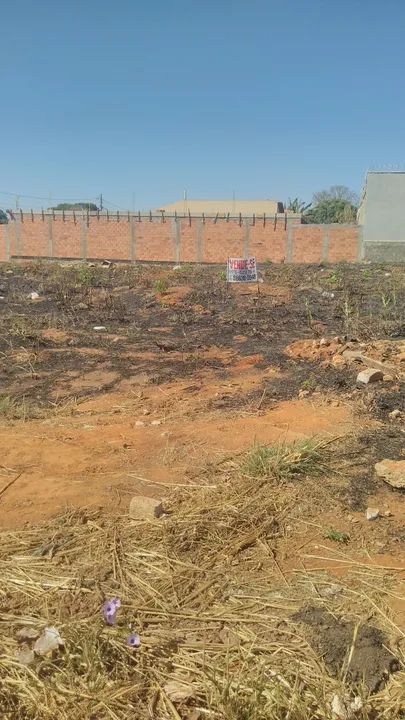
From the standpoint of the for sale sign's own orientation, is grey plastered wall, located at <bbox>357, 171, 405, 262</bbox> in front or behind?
behind

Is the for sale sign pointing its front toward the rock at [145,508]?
yes

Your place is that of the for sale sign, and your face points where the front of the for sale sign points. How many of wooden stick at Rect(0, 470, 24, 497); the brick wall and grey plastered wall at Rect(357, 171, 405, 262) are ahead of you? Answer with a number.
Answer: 1

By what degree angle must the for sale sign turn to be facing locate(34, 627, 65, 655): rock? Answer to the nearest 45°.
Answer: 0° — it already faces it

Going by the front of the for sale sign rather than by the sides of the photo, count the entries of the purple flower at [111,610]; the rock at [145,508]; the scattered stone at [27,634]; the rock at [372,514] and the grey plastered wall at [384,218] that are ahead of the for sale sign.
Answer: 4

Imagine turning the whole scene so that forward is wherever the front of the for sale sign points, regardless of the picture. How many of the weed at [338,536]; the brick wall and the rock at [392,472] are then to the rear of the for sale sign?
1

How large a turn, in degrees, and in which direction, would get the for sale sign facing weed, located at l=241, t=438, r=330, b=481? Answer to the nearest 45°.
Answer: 0° — it already faces it

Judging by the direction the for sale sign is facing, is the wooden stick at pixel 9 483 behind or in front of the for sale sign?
in front

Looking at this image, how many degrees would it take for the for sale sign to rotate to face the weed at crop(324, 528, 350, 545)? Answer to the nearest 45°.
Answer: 0° — it already faces it

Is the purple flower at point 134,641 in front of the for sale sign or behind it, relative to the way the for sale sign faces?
in front

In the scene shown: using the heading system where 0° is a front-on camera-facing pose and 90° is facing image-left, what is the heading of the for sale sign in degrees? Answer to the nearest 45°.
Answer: approximately 0°

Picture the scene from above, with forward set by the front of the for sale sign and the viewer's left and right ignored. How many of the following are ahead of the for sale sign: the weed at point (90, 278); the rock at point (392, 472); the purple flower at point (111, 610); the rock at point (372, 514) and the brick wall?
3

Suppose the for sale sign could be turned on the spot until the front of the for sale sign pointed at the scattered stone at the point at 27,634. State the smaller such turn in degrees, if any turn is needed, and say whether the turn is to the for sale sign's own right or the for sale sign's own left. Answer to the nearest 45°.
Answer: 0° — it already faces it

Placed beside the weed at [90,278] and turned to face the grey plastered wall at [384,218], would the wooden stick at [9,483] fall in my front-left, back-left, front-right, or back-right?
back-right

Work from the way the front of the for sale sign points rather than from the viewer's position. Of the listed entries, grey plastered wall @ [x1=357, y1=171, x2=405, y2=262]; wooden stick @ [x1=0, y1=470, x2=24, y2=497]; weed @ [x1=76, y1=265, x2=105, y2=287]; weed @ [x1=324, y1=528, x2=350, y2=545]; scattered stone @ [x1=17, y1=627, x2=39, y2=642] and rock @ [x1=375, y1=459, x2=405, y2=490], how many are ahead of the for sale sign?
4

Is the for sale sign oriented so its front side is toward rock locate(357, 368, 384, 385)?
yes
